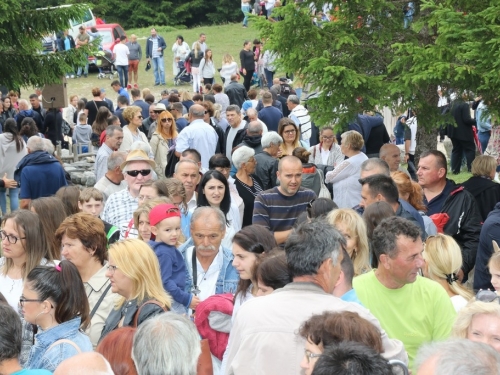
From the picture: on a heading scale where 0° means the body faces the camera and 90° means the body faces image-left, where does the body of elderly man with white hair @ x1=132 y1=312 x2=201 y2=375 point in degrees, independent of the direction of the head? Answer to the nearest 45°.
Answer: approximately 180°

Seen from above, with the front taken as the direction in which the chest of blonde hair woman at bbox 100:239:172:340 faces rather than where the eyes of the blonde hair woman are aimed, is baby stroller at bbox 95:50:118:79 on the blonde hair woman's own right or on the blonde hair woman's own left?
on the blonde hair woman's own right

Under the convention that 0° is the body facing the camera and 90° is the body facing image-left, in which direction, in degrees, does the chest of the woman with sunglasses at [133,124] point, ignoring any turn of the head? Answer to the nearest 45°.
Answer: approximately 315°

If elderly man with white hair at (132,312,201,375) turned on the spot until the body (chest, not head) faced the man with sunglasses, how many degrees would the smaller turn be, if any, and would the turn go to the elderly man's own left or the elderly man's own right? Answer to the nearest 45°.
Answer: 0° — they already face them

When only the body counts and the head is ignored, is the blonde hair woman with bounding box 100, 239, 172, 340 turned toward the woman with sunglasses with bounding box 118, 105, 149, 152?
no

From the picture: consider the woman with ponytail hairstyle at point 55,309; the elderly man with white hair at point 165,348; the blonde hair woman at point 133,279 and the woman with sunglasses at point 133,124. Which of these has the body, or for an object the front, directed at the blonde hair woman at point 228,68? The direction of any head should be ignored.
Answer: the elderly man with white hair

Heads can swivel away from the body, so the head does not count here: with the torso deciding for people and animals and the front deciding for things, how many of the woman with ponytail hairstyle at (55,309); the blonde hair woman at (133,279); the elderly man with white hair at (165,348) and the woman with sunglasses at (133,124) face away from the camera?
1

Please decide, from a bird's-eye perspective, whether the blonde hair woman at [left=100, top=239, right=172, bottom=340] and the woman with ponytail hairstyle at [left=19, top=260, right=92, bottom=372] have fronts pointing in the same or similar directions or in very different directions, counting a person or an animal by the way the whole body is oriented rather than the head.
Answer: same or similar directions

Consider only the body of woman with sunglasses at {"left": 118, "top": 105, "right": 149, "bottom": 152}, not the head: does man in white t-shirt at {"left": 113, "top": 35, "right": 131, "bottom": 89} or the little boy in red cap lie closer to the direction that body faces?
the little boy in red cap
